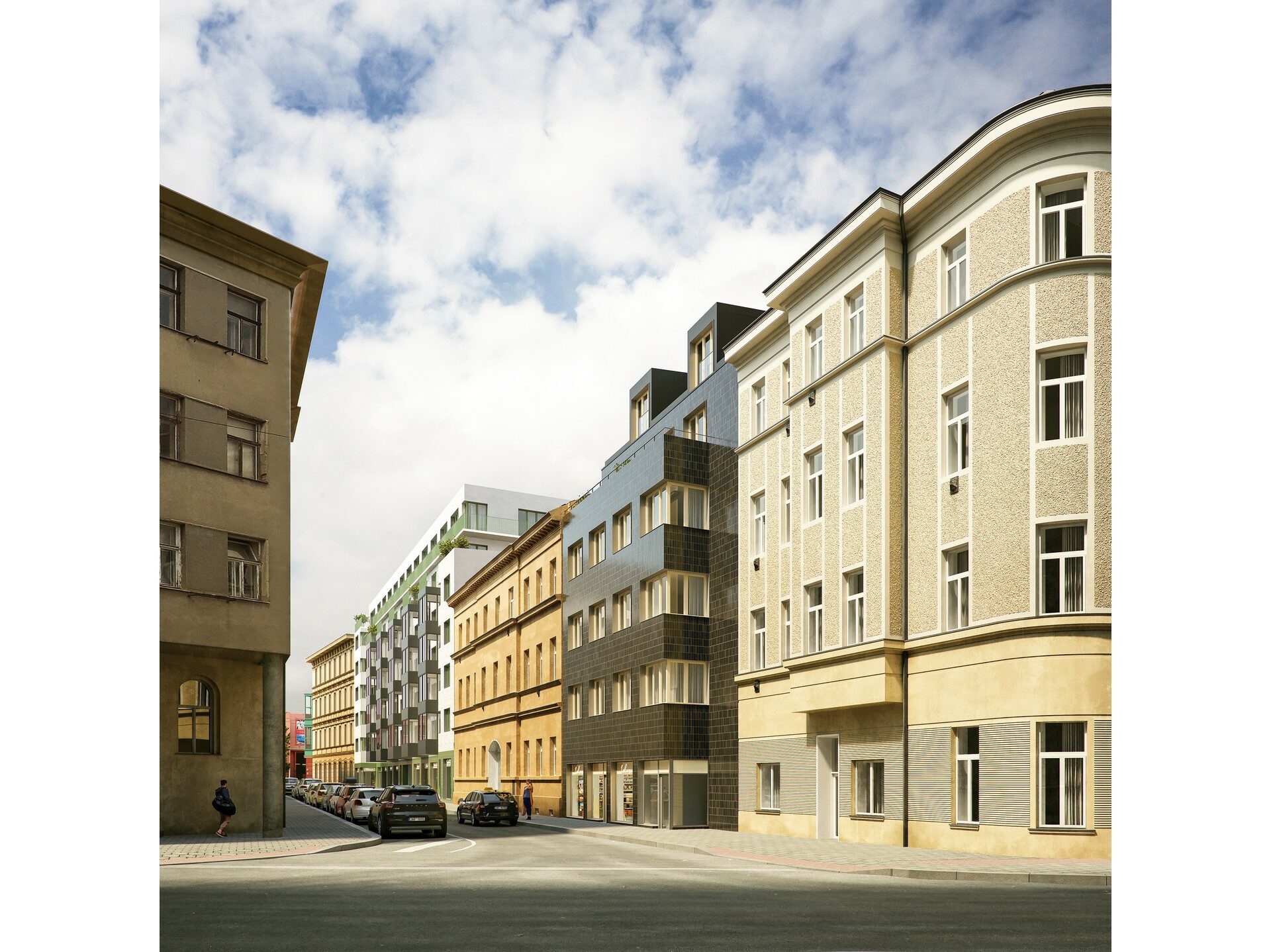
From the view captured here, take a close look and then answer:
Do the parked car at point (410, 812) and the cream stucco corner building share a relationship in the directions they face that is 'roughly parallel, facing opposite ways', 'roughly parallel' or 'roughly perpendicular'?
roughly perpendicular

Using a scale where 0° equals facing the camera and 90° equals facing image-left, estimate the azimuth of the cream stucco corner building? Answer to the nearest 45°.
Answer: approximately 45°

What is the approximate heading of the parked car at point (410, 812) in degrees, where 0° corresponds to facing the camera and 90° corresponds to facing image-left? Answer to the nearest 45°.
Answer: approximately 135°

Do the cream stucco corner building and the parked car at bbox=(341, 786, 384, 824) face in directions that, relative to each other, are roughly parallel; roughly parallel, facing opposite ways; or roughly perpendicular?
roughly perpendicular

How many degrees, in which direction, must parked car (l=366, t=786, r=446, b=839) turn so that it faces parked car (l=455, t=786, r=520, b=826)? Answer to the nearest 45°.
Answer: approximately 45° to its right
